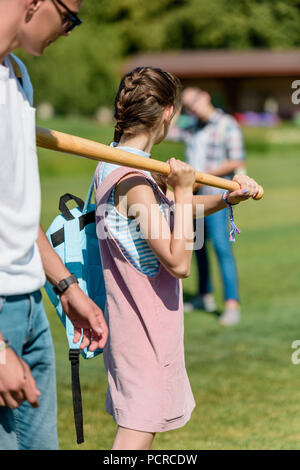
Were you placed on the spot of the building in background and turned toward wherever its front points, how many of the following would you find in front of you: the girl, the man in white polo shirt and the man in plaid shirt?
3

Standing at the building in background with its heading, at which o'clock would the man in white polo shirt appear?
The man in white polo shirt is roughly at 12 o'clock from the building in background.

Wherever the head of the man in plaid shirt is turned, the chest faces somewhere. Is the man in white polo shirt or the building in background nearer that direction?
the man in white polo shirt

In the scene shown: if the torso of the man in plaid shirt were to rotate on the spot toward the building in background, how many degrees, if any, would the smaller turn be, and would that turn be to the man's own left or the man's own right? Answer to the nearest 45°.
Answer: approximately 135° to the man's own right

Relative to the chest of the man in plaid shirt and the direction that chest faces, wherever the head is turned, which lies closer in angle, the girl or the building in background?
the girl

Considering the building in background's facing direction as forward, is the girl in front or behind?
in front

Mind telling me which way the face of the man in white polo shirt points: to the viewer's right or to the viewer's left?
to the viewer's right

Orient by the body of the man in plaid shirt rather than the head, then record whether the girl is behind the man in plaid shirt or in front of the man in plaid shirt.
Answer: in front

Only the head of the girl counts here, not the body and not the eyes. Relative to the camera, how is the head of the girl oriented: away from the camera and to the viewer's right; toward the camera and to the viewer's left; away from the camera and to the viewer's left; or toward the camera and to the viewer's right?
away from the camera and to the viewer's right

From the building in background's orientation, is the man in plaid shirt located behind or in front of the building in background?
in front

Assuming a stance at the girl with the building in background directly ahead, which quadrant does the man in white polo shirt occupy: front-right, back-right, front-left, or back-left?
back-left

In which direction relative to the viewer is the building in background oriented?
toward the camera
